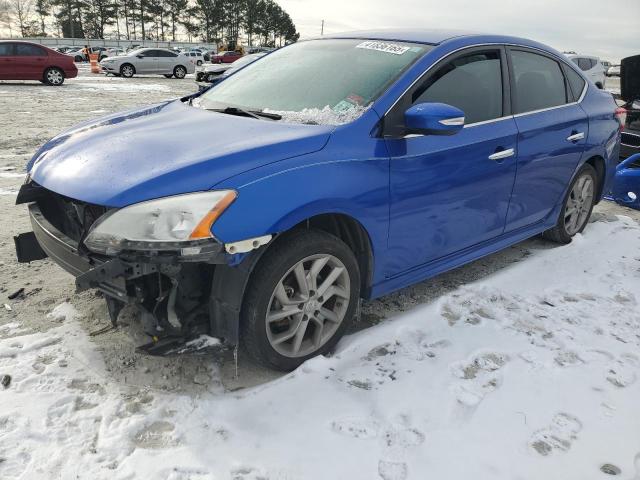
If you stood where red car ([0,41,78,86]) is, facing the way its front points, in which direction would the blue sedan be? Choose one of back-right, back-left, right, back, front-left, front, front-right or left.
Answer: left

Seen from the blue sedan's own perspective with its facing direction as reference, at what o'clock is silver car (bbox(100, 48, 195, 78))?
The silver car is roughly at 4 o'clock from the blue sedan.

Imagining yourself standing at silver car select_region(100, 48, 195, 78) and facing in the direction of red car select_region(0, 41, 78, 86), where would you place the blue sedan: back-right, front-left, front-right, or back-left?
front-left

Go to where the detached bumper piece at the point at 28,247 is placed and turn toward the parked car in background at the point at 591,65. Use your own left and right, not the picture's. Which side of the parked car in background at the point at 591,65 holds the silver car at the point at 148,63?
left

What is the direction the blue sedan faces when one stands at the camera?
facing the viewer and to the left of the viewer

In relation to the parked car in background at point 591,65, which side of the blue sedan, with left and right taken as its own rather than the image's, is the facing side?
back

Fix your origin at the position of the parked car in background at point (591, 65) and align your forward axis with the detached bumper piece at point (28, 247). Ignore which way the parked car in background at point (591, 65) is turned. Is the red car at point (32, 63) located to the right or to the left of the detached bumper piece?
right

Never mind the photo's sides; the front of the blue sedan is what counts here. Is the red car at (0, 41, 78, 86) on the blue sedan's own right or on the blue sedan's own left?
on the blue sedan's own right

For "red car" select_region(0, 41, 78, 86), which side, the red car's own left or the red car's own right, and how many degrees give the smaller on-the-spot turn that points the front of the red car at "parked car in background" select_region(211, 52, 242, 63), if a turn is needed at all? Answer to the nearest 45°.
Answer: approximately 135° to the red car's own right

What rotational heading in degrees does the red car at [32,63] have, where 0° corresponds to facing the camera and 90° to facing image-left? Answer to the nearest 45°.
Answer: approximately 90°
